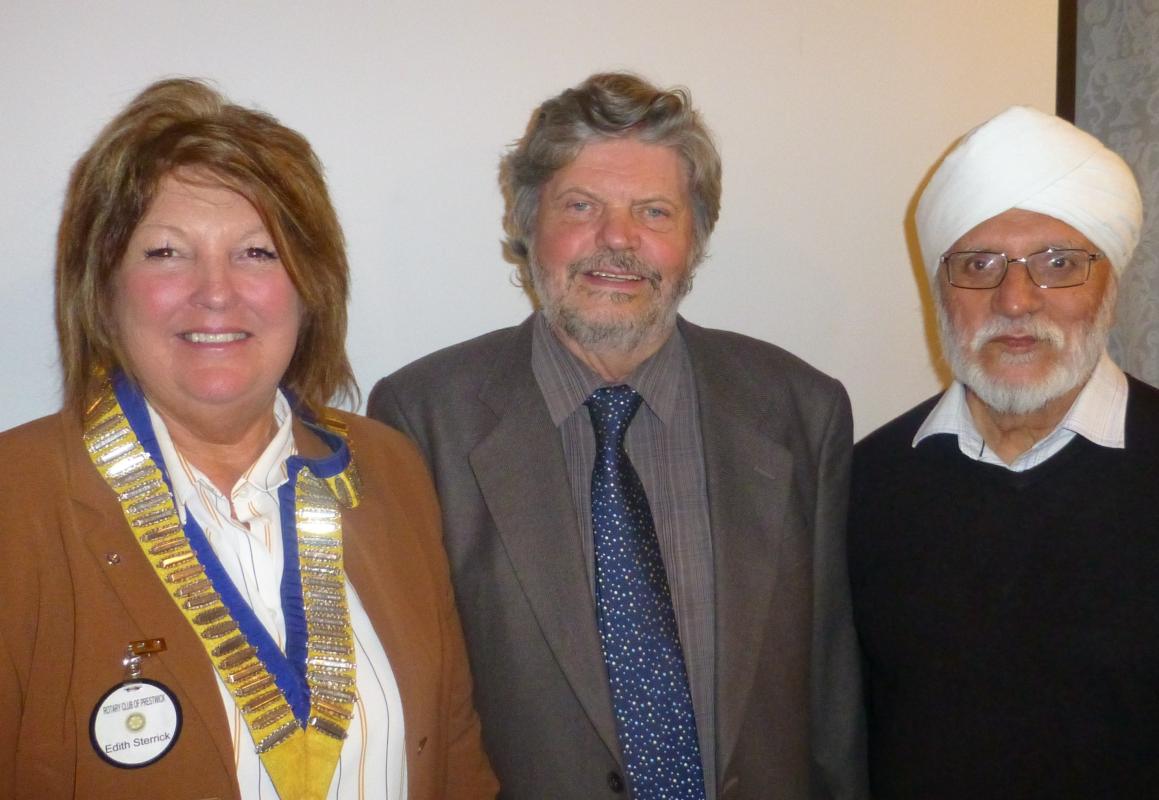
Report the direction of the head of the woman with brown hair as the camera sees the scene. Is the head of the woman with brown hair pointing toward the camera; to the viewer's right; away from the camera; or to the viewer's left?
toward the camera

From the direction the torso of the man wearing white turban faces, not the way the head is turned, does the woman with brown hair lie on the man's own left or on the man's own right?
on the man's own right

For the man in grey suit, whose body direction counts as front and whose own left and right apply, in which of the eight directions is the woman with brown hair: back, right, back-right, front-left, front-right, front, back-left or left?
front-right

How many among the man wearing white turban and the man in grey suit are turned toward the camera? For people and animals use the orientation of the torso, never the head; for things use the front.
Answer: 2

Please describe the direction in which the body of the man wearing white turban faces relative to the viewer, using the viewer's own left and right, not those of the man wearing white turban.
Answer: facing the viewer

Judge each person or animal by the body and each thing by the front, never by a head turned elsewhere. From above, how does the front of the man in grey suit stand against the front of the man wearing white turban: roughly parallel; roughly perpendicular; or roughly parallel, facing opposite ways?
roughly parallel

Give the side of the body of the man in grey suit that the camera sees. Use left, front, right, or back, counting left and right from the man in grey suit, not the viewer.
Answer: front

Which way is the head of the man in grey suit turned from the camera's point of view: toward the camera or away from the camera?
toward the camera
